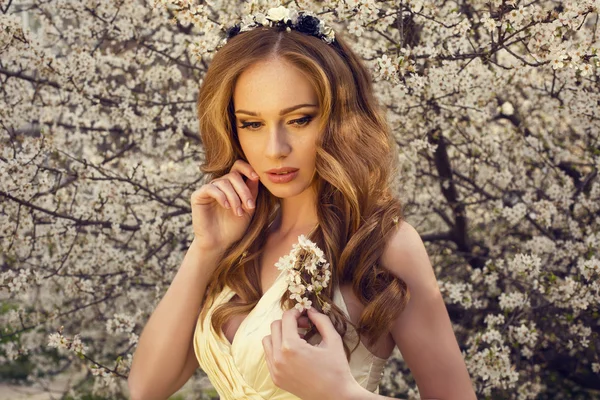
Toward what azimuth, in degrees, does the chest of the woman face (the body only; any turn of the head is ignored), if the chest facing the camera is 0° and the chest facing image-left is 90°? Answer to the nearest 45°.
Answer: approximately 45°
